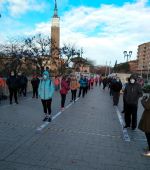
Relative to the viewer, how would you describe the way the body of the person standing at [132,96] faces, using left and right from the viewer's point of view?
facing the viewer
